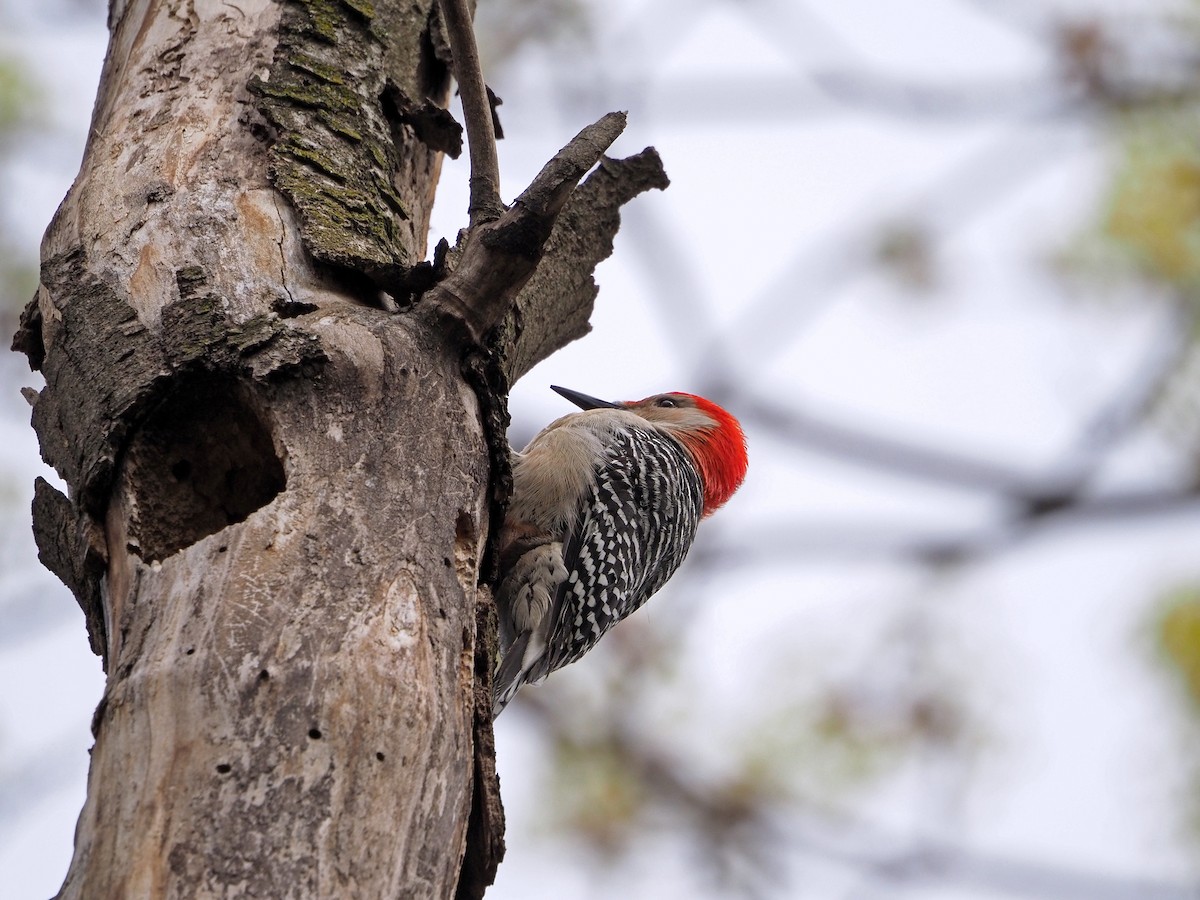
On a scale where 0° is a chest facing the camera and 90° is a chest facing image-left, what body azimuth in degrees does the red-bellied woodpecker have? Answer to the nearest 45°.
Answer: approximately 90°
